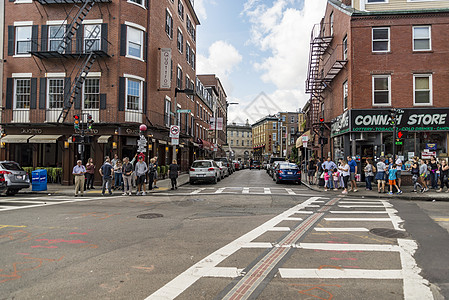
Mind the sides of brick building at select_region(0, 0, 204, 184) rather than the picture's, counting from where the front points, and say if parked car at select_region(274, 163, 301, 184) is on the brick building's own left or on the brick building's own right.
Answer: on the brick building's own left

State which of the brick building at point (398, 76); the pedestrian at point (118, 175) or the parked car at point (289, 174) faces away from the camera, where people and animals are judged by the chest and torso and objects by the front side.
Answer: the parked car

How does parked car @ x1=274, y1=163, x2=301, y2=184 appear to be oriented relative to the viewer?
away from the camera

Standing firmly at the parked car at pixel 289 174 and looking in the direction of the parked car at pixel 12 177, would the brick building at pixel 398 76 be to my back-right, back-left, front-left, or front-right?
back-left

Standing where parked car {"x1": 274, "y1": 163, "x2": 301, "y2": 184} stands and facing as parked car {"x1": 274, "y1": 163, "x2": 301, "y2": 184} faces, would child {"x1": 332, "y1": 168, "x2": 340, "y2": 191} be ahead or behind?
behind

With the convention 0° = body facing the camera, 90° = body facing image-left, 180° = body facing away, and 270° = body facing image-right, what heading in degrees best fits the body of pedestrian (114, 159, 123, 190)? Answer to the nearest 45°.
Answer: approximately 0°
